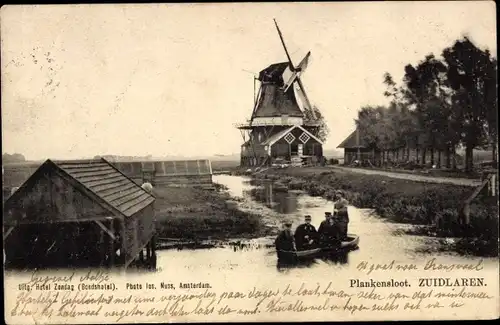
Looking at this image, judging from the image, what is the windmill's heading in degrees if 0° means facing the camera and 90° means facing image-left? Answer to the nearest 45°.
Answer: approximately 315°

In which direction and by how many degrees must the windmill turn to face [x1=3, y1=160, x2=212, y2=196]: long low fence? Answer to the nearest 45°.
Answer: approximately 90° to its right

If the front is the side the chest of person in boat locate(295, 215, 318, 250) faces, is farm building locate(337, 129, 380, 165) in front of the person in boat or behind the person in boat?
behind

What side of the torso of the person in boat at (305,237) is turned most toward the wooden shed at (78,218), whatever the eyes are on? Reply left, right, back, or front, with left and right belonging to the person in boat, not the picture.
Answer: right
